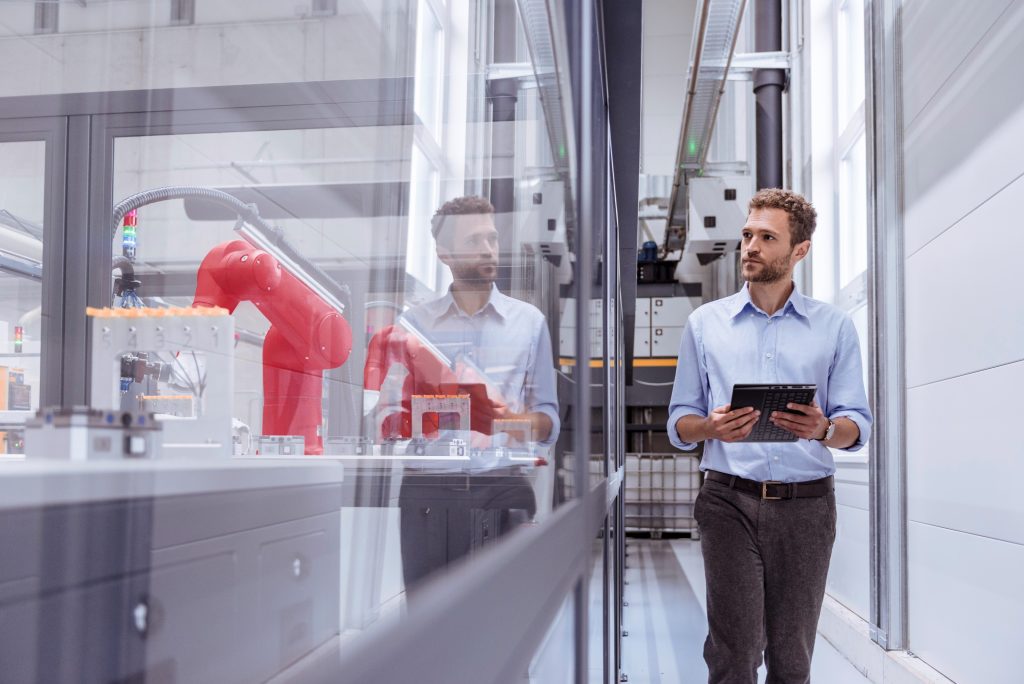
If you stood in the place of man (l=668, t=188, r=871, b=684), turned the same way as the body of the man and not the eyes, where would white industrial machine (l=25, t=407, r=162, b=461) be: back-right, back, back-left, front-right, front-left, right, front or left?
front

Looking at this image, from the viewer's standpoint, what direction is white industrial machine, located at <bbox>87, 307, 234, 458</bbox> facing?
toward the camera

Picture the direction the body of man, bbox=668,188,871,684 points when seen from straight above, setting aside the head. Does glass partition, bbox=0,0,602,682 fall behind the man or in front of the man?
in front

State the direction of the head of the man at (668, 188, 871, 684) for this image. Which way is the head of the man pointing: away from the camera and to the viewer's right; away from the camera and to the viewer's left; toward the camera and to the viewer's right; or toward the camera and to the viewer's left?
toward the camera and to the viewer's left

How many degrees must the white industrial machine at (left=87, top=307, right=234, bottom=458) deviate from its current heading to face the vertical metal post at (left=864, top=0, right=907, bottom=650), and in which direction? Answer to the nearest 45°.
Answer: approximately 135° to its left

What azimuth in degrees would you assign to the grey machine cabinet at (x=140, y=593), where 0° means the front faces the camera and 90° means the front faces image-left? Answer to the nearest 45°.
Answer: approximately 315°

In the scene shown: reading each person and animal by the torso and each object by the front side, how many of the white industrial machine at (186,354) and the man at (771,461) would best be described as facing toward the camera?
2

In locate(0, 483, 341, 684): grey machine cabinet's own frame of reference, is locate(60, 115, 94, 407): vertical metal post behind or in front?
behind

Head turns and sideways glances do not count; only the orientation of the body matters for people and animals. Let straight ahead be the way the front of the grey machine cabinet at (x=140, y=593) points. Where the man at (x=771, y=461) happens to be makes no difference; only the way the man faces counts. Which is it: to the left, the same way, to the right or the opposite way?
to the right

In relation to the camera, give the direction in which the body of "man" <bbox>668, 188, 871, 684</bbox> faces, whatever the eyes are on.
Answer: toward the camera
